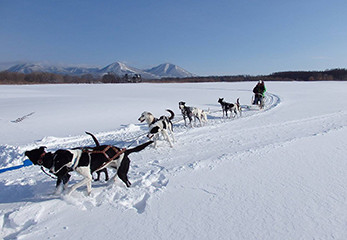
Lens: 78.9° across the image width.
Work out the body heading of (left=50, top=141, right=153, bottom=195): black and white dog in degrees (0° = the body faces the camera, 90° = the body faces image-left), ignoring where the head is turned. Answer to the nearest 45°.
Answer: approximately 90°
